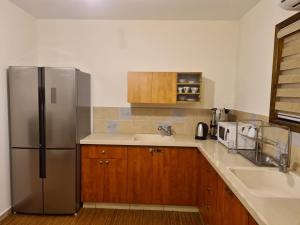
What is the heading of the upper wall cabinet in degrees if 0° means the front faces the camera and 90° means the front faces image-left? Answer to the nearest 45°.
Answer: approximately 0°

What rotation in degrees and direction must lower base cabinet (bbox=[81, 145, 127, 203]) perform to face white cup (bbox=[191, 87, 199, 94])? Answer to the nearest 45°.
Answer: approximately 90° to its left

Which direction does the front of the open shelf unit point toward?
toward the camera

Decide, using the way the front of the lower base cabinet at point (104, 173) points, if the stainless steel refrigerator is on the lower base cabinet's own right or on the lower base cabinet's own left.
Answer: on the lower base cabinet's own right

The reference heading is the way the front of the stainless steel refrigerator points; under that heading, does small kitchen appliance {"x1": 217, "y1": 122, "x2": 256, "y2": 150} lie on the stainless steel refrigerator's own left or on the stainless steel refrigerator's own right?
on the stainless steel refrigerator's own left

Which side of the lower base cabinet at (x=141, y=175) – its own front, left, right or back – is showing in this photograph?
front

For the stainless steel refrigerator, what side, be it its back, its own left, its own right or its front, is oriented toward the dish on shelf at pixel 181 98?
left

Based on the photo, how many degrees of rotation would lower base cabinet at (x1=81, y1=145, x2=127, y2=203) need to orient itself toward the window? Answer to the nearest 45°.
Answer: approximately 45° to its left

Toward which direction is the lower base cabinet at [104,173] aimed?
toward the camera

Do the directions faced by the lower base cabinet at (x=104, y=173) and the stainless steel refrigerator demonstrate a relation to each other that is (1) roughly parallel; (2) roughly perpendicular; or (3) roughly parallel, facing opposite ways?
roughly parallel
